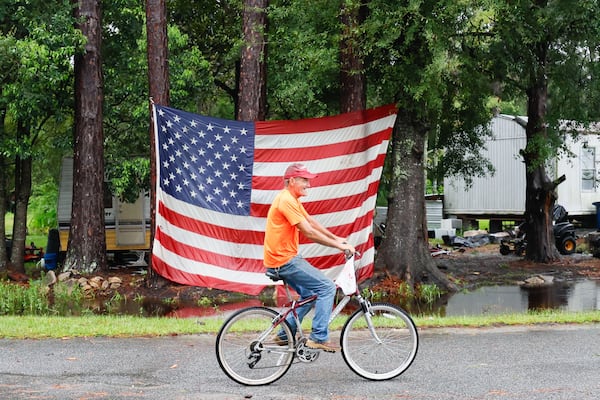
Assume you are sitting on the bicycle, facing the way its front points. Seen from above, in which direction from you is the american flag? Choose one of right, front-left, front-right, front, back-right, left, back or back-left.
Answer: left

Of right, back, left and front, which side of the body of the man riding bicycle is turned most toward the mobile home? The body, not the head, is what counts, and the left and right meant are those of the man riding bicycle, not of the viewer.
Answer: left

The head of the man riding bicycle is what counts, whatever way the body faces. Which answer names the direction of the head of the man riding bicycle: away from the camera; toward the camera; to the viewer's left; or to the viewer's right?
to the viewer's right

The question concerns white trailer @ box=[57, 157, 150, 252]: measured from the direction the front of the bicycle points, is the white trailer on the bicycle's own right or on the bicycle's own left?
on the bicycle's own left

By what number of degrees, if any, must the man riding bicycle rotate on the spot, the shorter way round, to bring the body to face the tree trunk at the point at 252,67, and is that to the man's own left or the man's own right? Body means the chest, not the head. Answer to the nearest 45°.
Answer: approximately 90° to the man's own left

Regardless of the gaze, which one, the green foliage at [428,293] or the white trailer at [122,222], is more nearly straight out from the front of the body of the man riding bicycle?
the green foliage

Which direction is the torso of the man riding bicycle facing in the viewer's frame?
to the viewer's right

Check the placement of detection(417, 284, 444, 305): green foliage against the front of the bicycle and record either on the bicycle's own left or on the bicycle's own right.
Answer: on the bicycle's own left

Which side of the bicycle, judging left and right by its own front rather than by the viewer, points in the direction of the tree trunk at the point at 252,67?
left

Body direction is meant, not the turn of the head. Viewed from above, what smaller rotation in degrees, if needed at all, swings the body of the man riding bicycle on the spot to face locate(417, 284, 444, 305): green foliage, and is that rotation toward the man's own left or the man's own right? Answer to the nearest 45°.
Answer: approximately 90° to the man's own left

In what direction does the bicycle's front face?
to the viewer's right
